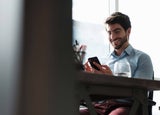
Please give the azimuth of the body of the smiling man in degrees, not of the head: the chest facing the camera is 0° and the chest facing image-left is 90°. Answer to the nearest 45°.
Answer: approximately 45°

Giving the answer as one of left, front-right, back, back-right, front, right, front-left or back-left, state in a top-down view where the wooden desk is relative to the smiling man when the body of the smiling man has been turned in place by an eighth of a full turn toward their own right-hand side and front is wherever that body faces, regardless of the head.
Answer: left
